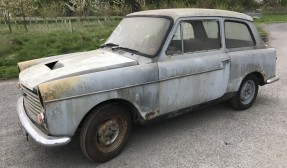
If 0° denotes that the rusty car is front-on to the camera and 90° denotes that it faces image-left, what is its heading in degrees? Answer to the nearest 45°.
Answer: approximately 45°

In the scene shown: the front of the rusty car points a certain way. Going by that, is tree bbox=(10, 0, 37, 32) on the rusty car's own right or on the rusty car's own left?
on the rusty car's own right
